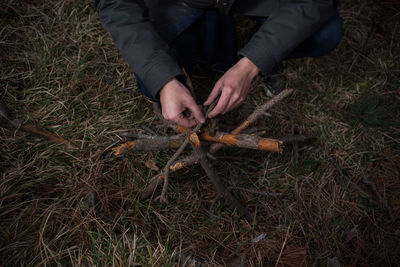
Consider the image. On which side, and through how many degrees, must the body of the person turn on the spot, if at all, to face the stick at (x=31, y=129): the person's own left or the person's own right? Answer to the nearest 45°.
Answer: approximately 90° to the person's own right

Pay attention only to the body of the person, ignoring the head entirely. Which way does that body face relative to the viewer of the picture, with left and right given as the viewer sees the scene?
facing the viewer

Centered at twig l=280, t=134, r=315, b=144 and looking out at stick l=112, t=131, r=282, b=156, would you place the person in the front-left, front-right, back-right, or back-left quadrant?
front-right
